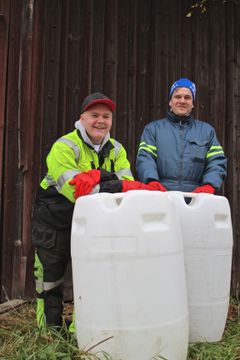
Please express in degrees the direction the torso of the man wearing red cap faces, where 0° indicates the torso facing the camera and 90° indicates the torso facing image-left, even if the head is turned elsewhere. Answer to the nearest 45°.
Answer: approximately 315°

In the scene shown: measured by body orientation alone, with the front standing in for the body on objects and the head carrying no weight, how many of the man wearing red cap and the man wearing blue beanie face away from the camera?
0

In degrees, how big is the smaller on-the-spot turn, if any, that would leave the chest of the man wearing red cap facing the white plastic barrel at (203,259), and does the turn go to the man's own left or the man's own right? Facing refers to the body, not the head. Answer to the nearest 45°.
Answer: approximately 45° to the man's own left

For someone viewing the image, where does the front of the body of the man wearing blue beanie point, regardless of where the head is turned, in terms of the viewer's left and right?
facing the viewer

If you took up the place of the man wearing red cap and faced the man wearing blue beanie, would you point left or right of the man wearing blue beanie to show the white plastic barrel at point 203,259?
right

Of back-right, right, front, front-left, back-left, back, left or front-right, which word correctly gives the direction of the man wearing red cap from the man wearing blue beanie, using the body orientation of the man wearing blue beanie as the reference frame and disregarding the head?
front-right

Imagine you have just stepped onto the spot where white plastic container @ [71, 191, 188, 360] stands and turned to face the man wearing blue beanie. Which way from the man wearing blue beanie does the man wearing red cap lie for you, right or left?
left

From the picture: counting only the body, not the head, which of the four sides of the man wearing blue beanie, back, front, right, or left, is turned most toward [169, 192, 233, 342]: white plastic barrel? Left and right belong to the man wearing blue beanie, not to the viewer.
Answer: front

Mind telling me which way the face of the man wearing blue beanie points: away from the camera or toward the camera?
toward the camera

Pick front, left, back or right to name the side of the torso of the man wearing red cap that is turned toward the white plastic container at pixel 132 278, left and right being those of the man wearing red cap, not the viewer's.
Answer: front
